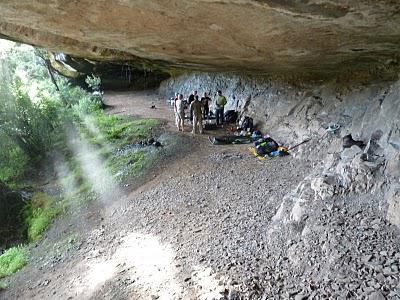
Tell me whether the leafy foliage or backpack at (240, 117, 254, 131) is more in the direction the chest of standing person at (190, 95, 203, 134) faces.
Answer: the leafy foliage
